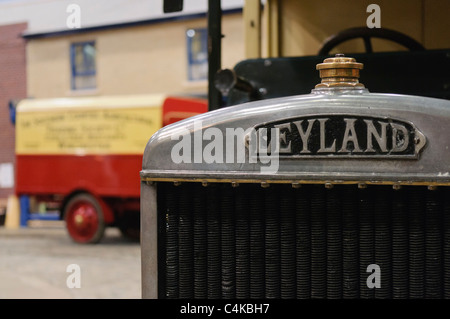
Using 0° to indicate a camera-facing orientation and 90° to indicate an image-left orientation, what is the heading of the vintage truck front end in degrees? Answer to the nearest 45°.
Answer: approximately 0°

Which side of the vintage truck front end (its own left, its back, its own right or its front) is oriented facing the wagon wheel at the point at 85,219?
back
